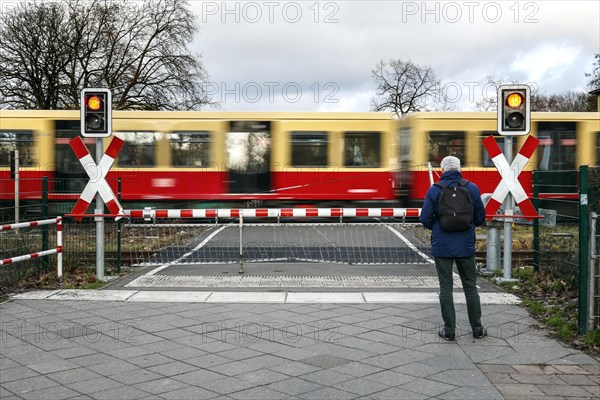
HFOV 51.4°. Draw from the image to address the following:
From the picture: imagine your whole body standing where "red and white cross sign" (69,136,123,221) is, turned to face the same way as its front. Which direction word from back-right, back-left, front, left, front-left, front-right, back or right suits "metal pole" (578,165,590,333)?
front-left

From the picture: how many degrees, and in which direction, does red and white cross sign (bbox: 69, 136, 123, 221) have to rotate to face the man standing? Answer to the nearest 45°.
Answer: approximately 45° to its left

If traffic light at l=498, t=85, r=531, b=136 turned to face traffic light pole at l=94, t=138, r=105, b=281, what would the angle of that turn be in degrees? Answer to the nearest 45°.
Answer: approximately 90° to its right

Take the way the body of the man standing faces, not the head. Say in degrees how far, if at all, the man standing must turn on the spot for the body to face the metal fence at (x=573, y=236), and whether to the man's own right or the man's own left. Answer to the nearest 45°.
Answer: approximately 45° to the man's own right

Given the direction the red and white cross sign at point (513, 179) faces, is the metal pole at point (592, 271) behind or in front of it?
in front

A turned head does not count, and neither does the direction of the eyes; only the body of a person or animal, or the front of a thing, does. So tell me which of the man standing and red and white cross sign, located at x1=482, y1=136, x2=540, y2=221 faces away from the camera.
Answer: the man standing

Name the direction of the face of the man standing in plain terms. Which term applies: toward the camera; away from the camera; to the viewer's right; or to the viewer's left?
away from the camera

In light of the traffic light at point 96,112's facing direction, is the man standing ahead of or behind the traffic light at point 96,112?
ahead

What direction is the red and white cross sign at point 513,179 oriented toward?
toward the camera

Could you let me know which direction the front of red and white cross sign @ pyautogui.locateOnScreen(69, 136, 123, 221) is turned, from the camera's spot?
facing the viewer

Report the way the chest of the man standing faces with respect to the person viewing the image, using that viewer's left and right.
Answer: facing away from the viewer

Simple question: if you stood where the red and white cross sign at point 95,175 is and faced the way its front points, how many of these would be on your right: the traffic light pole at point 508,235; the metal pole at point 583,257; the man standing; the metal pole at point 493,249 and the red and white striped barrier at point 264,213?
0

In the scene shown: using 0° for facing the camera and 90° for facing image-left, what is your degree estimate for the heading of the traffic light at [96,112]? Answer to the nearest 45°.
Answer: approximately 0°

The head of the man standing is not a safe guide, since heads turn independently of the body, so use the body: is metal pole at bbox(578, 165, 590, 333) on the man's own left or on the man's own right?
on the man's own right

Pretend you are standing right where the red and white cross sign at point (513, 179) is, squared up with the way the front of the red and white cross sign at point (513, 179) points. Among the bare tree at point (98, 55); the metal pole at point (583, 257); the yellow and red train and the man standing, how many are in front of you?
2

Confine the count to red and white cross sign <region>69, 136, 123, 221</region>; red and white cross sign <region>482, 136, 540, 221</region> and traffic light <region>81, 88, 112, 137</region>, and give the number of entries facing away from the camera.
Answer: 0

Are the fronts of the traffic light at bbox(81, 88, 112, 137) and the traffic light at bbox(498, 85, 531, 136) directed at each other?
no

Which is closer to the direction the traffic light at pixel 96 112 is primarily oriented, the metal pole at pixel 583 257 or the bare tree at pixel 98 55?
the metal pole
